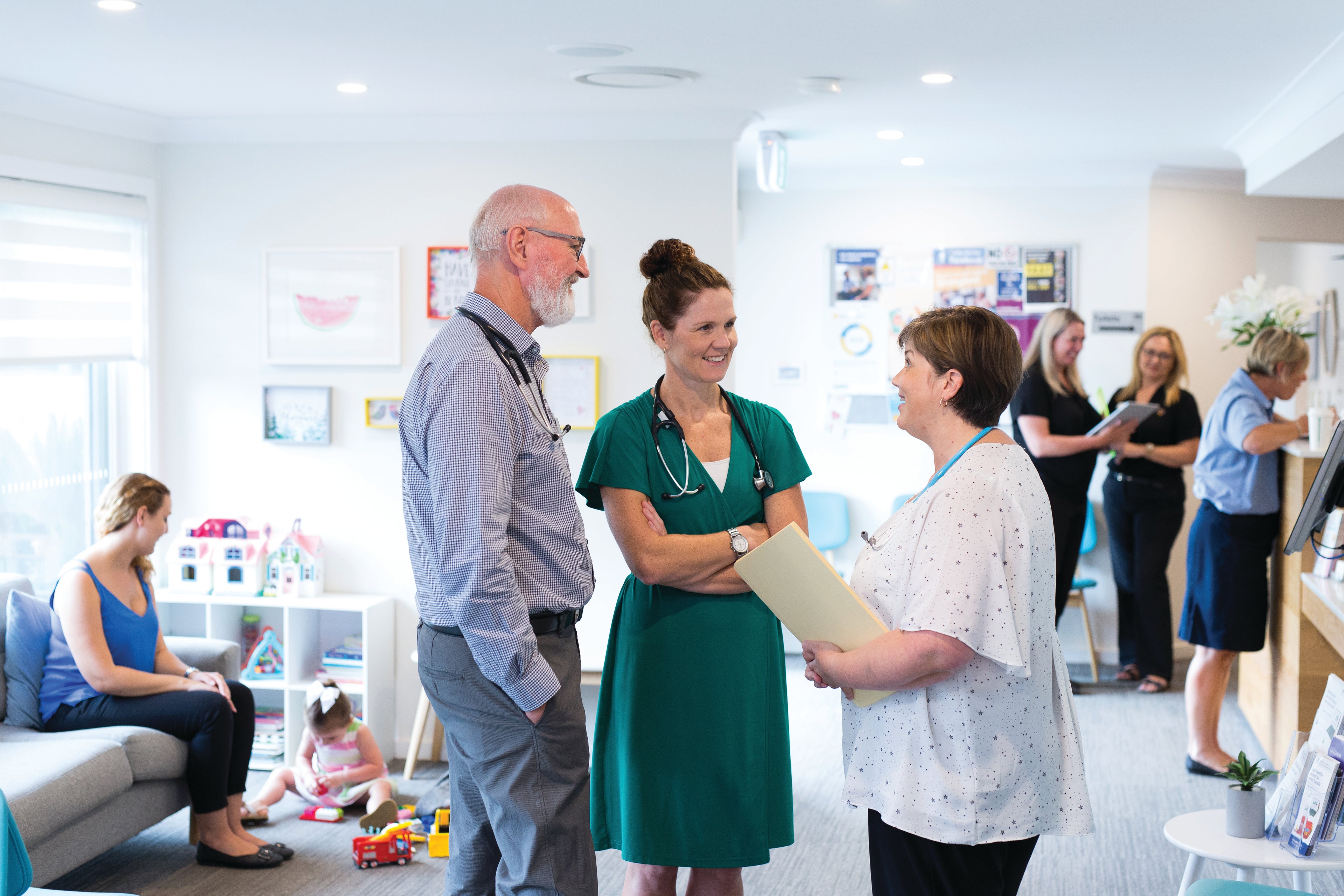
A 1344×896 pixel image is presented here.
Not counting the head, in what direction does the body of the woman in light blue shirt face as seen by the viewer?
to the viewer's right

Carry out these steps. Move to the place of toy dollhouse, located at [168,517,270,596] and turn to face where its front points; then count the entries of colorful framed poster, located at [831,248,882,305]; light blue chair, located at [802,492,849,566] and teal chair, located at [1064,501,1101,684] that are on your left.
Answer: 3

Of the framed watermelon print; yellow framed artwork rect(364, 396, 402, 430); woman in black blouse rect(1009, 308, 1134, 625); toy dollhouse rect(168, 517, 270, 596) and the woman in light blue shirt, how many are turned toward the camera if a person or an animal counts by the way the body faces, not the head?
3

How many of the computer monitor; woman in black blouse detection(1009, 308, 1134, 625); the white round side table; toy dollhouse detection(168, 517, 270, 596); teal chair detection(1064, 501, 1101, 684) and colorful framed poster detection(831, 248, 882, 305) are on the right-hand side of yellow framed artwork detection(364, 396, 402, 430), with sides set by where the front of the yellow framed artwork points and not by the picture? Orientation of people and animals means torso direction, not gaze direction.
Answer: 1

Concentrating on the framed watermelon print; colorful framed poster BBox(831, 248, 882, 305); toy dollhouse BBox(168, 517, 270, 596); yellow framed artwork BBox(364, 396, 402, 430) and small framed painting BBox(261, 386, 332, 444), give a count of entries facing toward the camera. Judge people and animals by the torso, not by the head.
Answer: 5

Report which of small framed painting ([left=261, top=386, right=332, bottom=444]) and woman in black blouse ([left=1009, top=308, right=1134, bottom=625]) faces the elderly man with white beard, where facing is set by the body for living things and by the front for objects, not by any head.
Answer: the small framed painting

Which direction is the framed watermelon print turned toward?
toward the camera

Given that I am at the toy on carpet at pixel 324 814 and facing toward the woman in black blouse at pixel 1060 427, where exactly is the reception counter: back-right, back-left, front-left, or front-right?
front-right

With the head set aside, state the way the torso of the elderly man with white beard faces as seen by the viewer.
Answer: to the viewer's right

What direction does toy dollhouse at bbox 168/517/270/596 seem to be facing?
toward the camera

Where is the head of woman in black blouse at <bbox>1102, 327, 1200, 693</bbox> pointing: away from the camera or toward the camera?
toward the camera

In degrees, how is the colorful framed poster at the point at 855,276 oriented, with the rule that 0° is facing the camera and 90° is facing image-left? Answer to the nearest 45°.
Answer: approximately 0°

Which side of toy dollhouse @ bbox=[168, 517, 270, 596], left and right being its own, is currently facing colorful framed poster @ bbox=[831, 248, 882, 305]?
left

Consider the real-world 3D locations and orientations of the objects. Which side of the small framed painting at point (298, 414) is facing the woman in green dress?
front

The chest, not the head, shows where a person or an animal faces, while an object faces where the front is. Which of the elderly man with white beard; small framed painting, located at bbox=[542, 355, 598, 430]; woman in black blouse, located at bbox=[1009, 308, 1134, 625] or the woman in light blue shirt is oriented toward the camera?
the small framed painting

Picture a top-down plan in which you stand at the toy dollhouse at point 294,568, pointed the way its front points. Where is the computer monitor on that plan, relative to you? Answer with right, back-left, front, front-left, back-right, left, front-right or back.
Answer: front-left

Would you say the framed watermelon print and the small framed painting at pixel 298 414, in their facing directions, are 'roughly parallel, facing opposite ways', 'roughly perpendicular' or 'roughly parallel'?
roughly parallel

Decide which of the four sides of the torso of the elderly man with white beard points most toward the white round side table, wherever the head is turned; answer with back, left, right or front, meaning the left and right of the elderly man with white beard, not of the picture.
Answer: front
